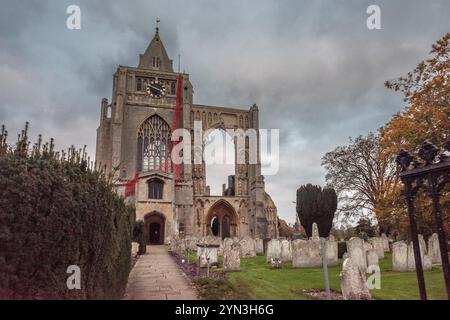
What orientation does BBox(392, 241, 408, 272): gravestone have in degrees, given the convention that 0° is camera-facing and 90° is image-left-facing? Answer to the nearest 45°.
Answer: approximately 0°

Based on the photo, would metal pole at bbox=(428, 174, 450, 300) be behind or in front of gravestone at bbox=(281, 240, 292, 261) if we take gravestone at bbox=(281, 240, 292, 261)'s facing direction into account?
in front

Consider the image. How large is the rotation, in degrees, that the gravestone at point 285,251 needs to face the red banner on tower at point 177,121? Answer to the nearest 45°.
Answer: approximately 135° to its right

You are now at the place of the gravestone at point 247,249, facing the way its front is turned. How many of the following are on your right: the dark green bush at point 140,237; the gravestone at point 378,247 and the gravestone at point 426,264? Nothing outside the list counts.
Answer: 1

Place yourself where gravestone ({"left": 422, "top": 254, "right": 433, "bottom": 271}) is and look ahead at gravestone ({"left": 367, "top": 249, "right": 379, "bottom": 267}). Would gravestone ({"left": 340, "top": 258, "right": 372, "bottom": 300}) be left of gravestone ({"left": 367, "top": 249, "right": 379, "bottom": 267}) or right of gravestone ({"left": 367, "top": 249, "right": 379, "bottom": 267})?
left

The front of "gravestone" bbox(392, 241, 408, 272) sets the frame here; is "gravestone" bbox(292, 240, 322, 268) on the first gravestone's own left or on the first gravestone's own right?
on the first gravestone's own right

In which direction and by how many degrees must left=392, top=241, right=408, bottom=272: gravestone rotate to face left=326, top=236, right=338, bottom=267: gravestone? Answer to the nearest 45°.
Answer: approximately 135° to its right
